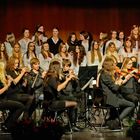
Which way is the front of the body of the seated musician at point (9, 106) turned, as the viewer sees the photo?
to the viewer's right

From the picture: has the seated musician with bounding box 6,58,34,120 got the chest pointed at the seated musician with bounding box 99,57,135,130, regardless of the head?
yes

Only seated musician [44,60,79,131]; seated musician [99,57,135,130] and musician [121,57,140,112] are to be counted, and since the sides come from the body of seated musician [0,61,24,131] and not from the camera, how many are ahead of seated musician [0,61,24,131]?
3
